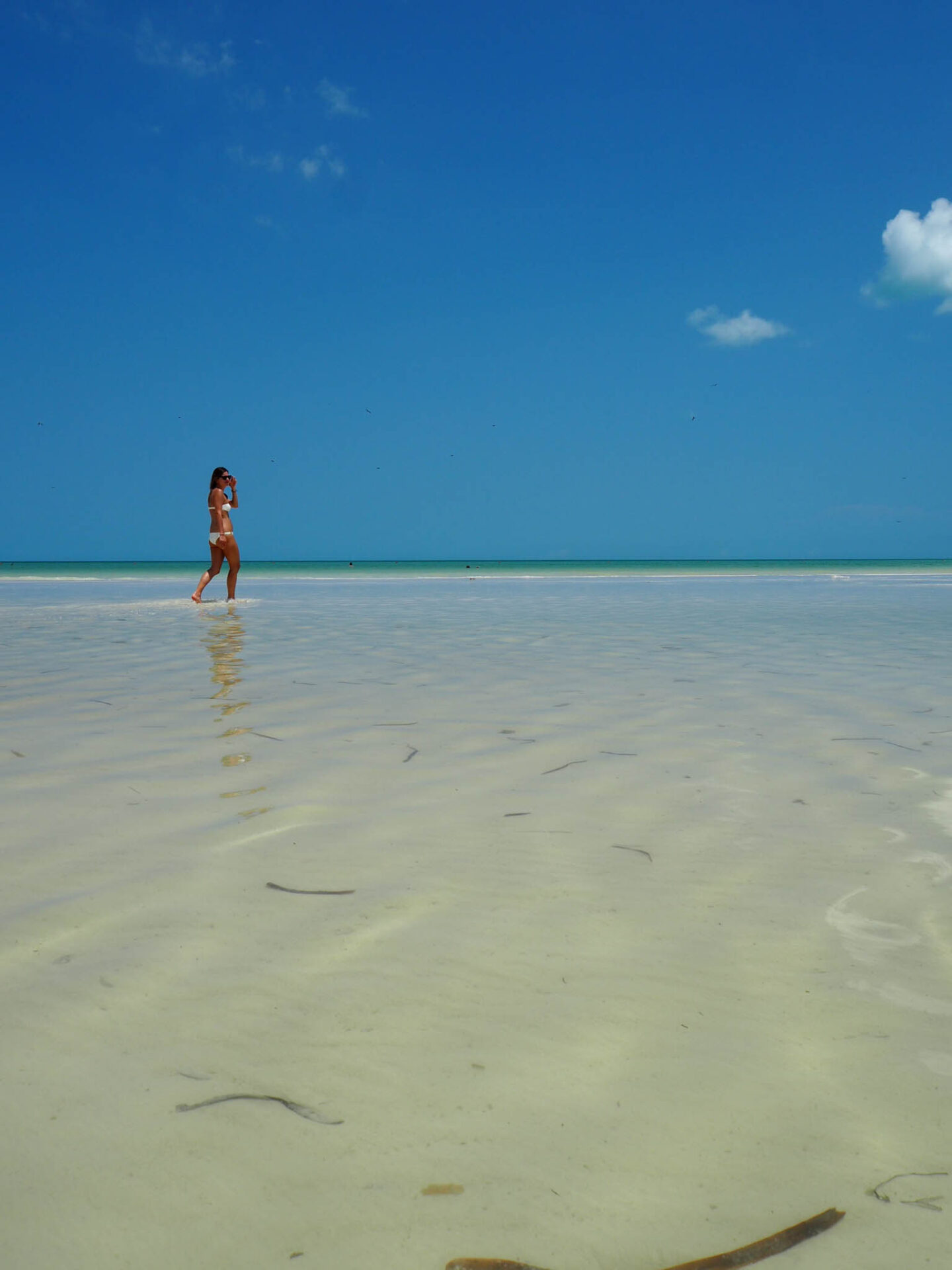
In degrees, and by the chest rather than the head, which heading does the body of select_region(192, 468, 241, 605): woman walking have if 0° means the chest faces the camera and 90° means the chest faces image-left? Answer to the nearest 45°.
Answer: approximately 270°

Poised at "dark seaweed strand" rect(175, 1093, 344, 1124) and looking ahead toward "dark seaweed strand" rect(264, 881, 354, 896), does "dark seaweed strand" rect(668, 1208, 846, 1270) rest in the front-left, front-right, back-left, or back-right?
back-right

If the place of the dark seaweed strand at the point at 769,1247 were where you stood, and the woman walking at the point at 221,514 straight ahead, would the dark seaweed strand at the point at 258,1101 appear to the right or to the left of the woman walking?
left

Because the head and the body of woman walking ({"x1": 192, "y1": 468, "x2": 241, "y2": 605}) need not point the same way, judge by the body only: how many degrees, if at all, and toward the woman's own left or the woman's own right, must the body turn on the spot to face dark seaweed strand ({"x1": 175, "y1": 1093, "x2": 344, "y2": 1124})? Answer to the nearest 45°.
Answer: approximately 90° to the woman's own right

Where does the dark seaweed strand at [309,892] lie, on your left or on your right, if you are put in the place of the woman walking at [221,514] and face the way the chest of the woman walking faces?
on your right

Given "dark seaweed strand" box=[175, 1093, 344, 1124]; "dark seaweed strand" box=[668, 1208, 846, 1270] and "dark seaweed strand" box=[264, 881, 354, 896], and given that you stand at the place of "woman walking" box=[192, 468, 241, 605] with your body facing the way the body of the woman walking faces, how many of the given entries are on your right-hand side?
3

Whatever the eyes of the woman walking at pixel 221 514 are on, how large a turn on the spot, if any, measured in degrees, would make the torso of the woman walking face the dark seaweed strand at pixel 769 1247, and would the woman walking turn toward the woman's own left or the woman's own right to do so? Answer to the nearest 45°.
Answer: approximately 90° to the woman's own right
